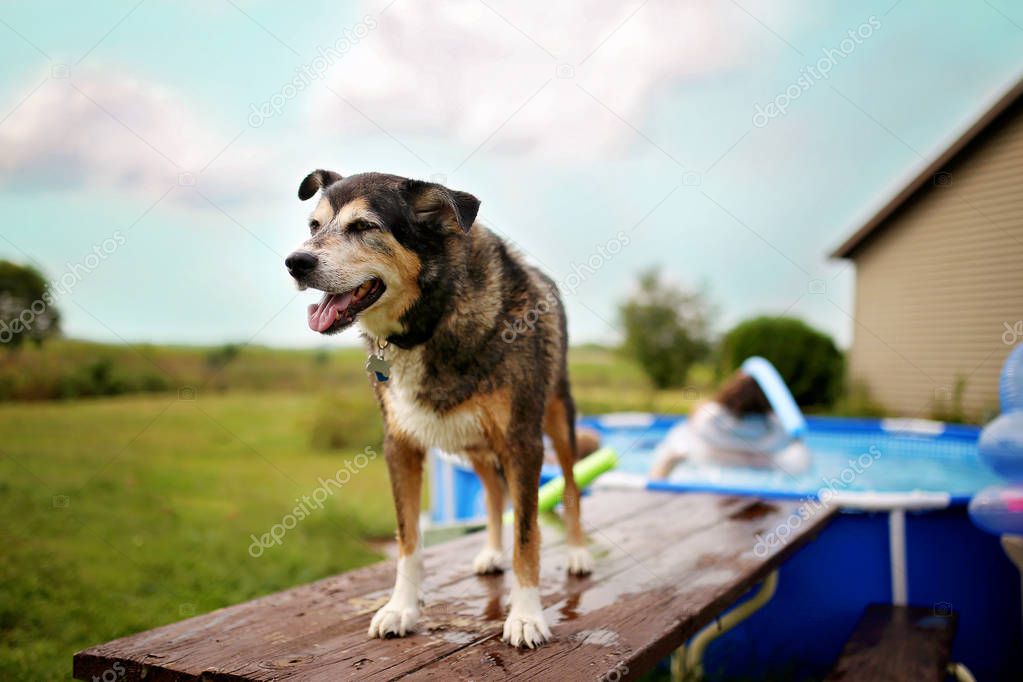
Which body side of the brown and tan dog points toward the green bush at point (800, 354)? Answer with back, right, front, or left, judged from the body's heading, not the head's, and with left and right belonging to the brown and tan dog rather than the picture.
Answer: back

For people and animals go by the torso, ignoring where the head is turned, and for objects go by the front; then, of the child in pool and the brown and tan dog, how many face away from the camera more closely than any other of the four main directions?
1

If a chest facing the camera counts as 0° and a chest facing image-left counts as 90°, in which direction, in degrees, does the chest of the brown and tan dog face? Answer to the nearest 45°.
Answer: approximately 45°

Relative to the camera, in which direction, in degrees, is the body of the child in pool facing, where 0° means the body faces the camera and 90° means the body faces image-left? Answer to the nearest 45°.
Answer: approximately 180°

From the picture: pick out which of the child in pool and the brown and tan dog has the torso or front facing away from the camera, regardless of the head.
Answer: the child in pool

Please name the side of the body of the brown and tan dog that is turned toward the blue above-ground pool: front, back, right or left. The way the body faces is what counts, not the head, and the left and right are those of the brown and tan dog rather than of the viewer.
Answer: back

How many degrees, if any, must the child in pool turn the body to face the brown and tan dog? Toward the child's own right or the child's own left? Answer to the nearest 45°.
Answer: approximately 180°

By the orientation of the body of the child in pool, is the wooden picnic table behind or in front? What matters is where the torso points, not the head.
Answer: behind
